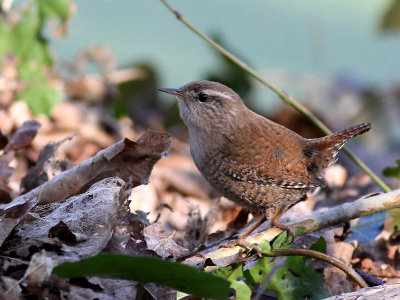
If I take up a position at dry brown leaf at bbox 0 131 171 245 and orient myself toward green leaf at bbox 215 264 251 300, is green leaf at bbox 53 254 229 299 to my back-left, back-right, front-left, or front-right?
front-right

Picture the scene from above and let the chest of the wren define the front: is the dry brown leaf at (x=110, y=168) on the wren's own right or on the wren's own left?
on the wren's own left

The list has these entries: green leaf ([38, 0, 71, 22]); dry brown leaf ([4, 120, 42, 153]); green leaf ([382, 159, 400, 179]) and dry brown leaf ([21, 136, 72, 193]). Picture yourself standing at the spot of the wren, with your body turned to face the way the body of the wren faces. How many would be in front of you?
3

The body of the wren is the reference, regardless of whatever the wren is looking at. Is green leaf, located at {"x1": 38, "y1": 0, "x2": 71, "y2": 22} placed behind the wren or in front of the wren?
in front

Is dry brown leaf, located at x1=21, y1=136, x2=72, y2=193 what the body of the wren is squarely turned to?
yes

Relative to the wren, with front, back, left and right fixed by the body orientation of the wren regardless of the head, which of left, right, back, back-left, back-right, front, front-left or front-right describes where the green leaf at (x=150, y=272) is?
left

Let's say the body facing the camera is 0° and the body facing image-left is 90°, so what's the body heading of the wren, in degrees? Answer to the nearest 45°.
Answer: approximately 90°

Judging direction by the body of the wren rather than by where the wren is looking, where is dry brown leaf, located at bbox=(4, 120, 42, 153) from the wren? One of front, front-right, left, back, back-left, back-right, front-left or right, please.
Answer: front
